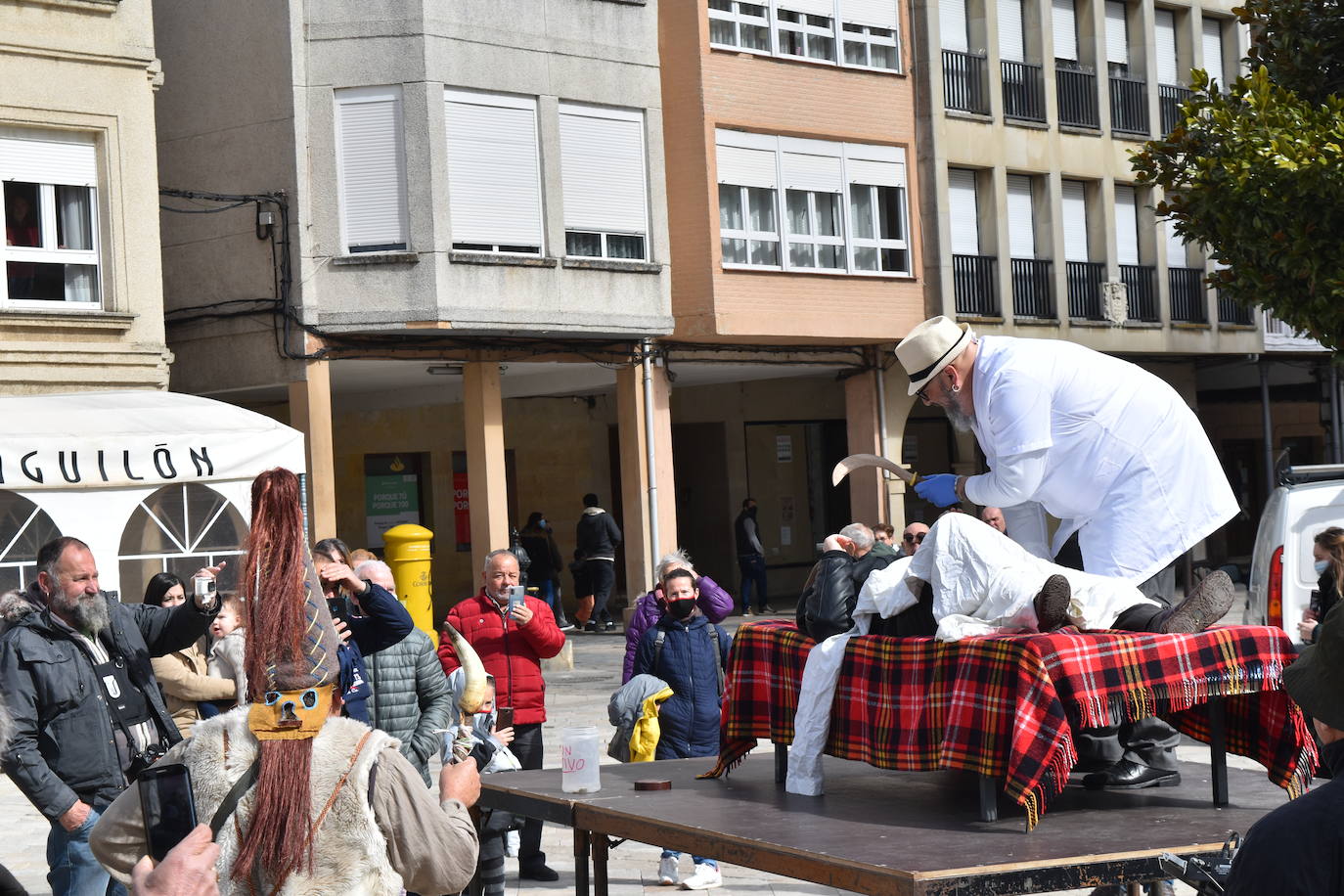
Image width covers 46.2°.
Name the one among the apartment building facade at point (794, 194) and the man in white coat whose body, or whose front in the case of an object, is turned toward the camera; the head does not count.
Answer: the apartment building facade

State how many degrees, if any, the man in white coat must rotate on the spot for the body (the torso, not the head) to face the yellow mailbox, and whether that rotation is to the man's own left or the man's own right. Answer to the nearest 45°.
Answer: approximately 45° to the man's own right

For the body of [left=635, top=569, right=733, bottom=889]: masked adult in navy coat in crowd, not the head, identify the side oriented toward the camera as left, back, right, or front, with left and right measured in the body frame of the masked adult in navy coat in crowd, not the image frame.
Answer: front

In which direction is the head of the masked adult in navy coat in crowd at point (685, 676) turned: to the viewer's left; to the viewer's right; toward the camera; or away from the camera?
toward the camera

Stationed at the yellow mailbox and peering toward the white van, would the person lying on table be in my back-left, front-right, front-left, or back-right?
front-right

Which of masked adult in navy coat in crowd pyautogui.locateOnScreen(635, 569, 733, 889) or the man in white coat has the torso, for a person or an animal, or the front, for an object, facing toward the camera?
the masked adult in navy coat in crowd

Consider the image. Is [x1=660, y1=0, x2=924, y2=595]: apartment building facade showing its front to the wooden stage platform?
yes

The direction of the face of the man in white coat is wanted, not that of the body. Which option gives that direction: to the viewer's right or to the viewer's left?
to the viewer's left

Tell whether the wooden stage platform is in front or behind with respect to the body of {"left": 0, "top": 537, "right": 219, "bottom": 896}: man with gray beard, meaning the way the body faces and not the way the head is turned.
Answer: in front

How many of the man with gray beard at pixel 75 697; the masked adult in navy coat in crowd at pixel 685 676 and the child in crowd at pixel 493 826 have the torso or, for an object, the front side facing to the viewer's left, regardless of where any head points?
0

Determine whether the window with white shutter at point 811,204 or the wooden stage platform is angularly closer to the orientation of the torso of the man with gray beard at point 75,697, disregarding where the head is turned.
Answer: the wooden stage platform

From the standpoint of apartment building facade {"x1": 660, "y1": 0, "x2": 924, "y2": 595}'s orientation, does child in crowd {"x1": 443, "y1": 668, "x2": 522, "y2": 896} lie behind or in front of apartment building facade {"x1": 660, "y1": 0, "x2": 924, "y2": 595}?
in front

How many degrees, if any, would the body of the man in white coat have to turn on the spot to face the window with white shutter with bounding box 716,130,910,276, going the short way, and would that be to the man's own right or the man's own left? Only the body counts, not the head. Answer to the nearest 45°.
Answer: approximately 90° to the man's own right

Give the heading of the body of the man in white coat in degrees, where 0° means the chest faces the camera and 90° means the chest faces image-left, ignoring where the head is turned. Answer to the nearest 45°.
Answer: approximately 90°

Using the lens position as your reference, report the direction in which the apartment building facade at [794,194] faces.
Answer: facing the viewer

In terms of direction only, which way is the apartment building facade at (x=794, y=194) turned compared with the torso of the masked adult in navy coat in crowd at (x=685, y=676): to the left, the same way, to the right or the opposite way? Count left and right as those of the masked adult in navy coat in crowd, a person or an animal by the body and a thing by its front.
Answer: the same way

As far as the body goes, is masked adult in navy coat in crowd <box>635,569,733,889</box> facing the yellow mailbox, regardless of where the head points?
no
